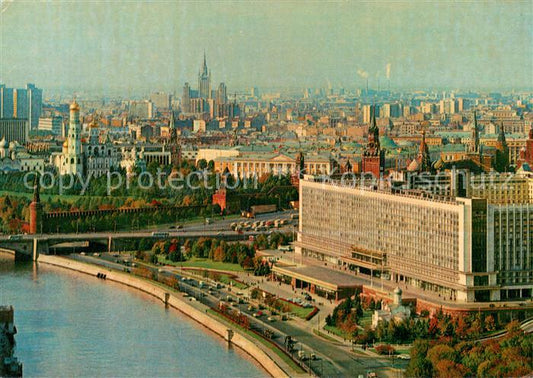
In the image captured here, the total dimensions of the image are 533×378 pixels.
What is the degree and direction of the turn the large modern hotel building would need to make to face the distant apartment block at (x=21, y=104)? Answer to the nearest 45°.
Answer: approximately 90° to its right

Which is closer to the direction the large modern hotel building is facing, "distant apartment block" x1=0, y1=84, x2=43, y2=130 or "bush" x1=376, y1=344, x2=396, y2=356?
the bush

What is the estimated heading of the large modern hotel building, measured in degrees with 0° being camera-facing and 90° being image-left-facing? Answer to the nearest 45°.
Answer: approximately 45°

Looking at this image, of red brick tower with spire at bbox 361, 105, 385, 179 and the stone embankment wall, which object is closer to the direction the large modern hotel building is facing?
the stone embankment wall

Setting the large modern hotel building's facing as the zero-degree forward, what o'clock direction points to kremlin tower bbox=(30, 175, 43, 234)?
The kremlin tower is roughly at 3 o'clock from the large modern hotel building.

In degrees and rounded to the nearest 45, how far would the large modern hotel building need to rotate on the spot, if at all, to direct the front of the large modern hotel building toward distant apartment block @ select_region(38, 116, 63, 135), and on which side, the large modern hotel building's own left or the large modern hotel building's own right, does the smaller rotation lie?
approximately 90° to the large modern hotel building's own right

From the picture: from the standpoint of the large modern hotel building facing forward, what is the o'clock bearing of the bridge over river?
The bridge over river is roughly at 3 o'clock from the large modern hotel building.

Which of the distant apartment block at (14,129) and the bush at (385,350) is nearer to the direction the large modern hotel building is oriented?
the bush

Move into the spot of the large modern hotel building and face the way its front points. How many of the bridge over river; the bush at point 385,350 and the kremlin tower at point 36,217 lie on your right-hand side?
2

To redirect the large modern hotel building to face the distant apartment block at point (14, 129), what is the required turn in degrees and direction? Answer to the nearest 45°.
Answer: approximately 90° to its right

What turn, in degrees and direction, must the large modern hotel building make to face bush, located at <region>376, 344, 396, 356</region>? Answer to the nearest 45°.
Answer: approximately 45° to its left

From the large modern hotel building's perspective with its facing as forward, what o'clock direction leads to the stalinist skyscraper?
The stalinist skyscraper is roughly at 4 o'clock from the large modern hotel building.
